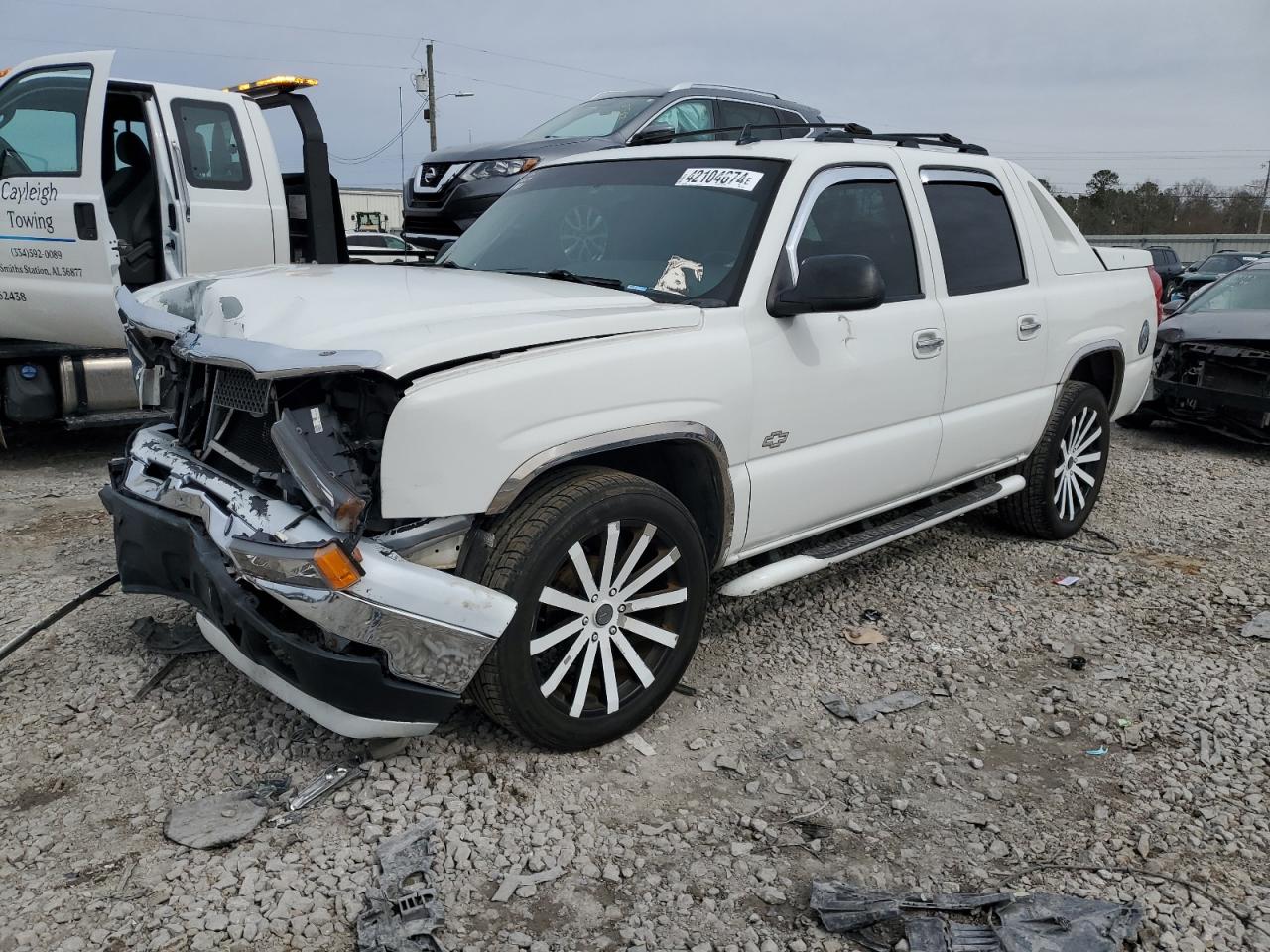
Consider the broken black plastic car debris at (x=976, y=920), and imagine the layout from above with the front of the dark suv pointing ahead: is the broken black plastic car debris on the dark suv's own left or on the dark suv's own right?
on the dark suv's own left

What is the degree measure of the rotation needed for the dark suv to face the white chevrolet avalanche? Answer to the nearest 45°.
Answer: approximately 45° to its left

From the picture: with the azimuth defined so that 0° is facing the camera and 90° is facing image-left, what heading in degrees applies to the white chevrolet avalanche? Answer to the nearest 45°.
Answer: approximately 45°

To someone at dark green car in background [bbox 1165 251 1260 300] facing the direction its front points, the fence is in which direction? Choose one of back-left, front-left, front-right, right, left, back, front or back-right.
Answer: back-right

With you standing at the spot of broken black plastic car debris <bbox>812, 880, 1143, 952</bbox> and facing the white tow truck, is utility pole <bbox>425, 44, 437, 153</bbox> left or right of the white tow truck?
right

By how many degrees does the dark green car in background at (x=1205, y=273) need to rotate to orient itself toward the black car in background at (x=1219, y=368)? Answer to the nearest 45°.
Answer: approximately 45° to its left

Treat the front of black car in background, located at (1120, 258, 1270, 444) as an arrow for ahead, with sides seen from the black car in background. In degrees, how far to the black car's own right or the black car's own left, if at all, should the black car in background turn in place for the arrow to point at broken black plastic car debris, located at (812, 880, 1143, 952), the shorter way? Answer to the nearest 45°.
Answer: approximately 45° to the black car's own left

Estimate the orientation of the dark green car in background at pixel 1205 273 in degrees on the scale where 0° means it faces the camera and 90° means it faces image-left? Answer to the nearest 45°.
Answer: approximately 45°
